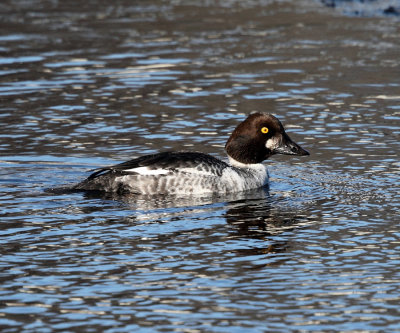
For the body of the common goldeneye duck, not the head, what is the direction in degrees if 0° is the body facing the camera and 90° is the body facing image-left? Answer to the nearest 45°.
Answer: approximately 270°
